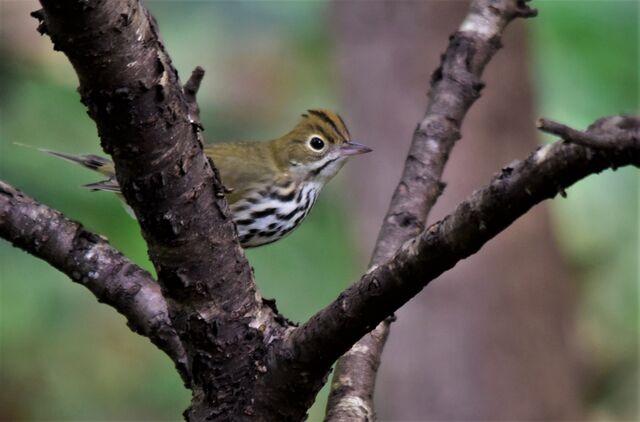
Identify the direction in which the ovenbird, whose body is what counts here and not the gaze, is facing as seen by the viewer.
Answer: to the viewer's right

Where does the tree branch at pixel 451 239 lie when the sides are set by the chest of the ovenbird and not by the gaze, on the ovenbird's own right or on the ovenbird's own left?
on the ovenbird's own right
